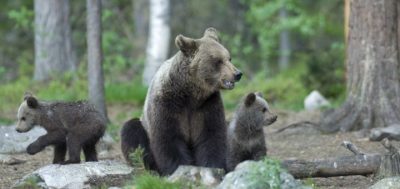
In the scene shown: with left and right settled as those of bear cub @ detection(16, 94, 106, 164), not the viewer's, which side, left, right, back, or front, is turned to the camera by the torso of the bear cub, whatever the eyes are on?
left

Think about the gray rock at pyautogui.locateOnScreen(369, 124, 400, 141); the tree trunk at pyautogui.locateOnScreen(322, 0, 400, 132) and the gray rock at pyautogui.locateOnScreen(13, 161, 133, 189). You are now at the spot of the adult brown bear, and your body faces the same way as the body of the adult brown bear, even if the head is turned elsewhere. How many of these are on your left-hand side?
2

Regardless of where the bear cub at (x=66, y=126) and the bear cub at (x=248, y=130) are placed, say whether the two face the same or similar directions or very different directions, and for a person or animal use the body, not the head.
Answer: very different directions

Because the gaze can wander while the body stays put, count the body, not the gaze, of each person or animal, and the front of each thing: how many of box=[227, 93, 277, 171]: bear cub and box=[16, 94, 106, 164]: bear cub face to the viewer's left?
1

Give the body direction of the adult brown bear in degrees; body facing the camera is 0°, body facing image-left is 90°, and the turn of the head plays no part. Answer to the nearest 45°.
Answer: approximately 315°

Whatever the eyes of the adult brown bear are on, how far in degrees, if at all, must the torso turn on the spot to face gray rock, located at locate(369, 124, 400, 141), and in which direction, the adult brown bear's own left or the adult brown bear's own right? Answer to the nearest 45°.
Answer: approximately 90° to the adult brown bear's own left

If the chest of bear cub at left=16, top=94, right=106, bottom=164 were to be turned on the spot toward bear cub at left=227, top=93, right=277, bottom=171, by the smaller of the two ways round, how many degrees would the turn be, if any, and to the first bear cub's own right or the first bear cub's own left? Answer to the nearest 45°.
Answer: approximately 180°
